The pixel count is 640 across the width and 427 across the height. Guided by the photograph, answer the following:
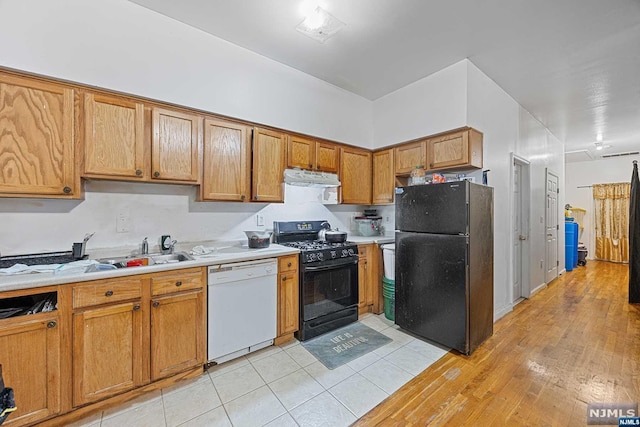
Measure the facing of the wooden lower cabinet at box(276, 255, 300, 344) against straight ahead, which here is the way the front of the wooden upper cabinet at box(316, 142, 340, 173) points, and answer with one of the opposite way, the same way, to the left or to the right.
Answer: the same way

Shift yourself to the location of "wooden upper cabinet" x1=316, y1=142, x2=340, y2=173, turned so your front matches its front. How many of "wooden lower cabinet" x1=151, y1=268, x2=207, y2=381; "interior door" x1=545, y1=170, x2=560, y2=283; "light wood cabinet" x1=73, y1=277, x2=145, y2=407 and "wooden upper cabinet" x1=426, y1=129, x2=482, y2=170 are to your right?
2

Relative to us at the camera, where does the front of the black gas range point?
facing the viewer and to the right of the viewer

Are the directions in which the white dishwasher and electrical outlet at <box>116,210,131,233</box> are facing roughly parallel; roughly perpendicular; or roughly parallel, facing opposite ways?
roughly parallel

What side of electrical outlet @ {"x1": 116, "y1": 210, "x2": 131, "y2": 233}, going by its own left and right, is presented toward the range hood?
left

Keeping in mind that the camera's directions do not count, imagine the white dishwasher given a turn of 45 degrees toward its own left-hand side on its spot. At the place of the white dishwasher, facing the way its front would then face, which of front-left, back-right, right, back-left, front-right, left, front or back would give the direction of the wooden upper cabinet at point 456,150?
front

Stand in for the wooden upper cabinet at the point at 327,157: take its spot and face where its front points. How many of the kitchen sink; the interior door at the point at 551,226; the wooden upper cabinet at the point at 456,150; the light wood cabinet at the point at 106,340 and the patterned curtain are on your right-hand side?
2

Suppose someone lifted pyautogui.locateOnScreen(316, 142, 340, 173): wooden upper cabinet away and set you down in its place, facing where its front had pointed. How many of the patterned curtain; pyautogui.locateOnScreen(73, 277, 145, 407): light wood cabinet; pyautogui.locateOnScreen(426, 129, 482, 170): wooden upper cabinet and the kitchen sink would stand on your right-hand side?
2

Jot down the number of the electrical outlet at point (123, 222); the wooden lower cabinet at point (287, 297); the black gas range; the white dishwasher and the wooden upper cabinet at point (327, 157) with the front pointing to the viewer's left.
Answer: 0

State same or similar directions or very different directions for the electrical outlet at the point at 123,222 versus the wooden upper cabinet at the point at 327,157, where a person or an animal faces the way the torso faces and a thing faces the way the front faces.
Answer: same or similar directions

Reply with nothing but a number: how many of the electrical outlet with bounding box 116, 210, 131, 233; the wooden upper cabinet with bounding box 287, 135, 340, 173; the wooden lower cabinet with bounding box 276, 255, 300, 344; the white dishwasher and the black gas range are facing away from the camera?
0

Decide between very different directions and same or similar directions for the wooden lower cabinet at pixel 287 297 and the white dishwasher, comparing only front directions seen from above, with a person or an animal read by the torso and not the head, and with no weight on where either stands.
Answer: same or similar directions

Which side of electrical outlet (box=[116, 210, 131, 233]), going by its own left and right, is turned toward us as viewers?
front

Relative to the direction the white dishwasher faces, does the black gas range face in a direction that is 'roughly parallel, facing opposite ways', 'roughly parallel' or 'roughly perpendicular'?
roughly parallel
